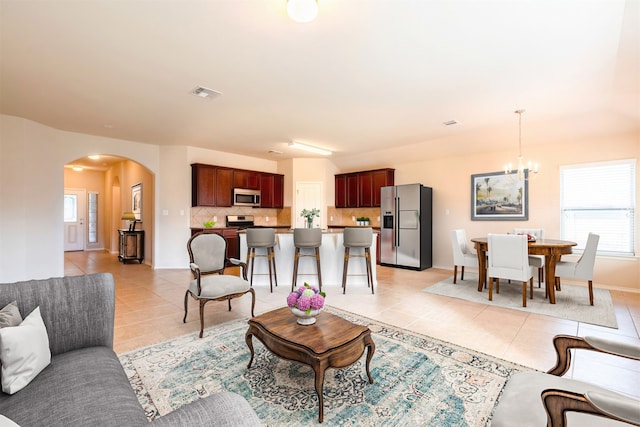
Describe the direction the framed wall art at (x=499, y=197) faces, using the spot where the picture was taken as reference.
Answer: facing the viewer and to the left of the viewer

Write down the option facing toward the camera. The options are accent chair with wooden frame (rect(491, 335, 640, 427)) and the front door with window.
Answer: the front door with window

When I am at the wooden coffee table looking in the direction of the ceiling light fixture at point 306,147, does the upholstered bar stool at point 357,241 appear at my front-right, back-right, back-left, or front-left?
front-right

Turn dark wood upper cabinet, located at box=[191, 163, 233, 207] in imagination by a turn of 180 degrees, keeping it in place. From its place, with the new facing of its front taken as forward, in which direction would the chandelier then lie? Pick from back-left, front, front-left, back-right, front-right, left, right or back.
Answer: back

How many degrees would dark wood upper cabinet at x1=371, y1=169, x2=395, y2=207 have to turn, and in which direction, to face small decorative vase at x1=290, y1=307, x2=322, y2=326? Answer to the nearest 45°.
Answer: approximately 45° to its left

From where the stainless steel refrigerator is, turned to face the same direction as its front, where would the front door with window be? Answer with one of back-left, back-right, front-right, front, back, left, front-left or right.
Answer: front-right

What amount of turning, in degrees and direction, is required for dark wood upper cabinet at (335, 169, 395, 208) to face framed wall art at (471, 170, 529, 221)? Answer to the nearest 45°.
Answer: approximately 90° to its left

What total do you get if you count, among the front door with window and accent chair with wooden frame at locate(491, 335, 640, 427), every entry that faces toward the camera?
1

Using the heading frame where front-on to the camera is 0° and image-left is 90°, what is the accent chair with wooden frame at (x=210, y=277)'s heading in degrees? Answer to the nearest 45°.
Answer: approximately 315°

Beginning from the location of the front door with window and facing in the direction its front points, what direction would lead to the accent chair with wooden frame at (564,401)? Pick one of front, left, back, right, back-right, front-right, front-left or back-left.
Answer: front

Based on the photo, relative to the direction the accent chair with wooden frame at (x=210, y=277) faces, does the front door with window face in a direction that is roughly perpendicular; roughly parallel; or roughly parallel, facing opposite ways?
roughly parallel

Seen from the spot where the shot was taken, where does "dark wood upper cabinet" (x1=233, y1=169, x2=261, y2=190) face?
facing the viewer and to the right of the viewer

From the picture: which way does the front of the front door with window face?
toward the camera

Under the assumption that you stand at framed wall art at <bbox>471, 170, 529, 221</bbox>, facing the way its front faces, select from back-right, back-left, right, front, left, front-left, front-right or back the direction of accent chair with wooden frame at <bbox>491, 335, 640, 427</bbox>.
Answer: front-left

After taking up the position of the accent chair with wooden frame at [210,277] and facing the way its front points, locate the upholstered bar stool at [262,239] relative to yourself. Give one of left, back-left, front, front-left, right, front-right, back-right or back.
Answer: left

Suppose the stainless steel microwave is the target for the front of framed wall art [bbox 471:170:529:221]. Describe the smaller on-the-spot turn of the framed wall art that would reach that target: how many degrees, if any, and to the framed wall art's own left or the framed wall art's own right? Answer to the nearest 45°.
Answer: approximately 45° to the framed wall art's own right
